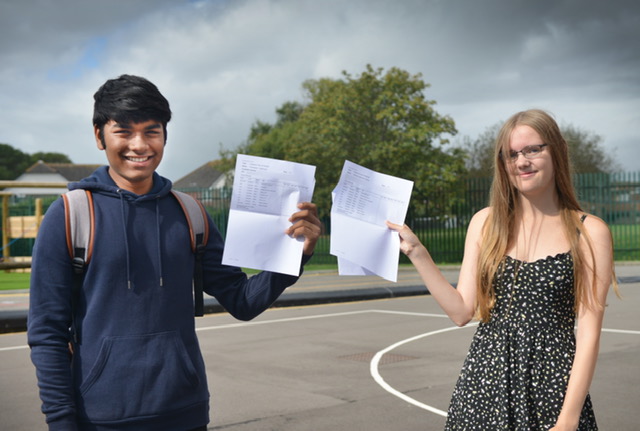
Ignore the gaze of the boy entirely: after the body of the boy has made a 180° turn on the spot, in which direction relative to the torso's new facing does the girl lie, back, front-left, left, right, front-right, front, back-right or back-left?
right

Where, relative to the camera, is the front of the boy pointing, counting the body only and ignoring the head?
toward the camera

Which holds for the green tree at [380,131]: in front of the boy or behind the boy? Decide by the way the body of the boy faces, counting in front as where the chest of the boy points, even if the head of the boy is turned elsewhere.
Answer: behind

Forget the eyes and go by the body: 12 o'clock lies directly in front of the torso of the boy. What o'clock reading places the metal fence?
The metal fence is roughly at 7 o'clock from the boy.
